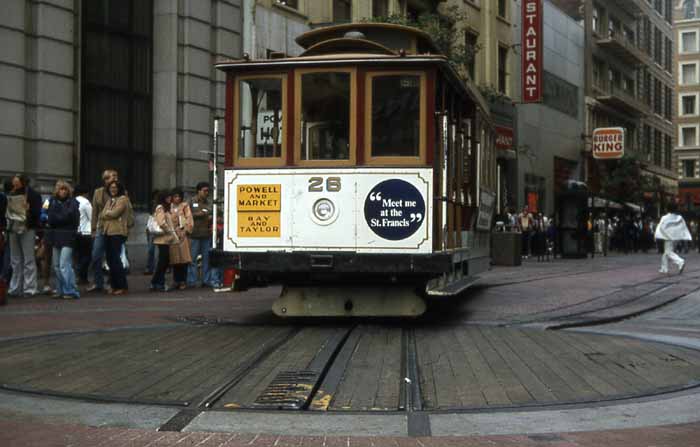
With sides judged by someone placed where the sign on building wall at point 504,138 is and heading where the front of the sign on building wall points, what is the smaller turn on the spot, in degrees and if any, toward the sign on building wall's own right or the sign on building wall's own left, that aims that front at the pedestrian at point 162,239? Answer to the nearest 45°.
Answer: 0° — it already faces them

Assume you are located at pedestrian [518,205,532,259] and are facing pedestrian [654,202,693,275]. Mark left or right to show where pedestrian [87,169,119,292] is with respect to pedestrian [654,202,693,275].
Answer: right
